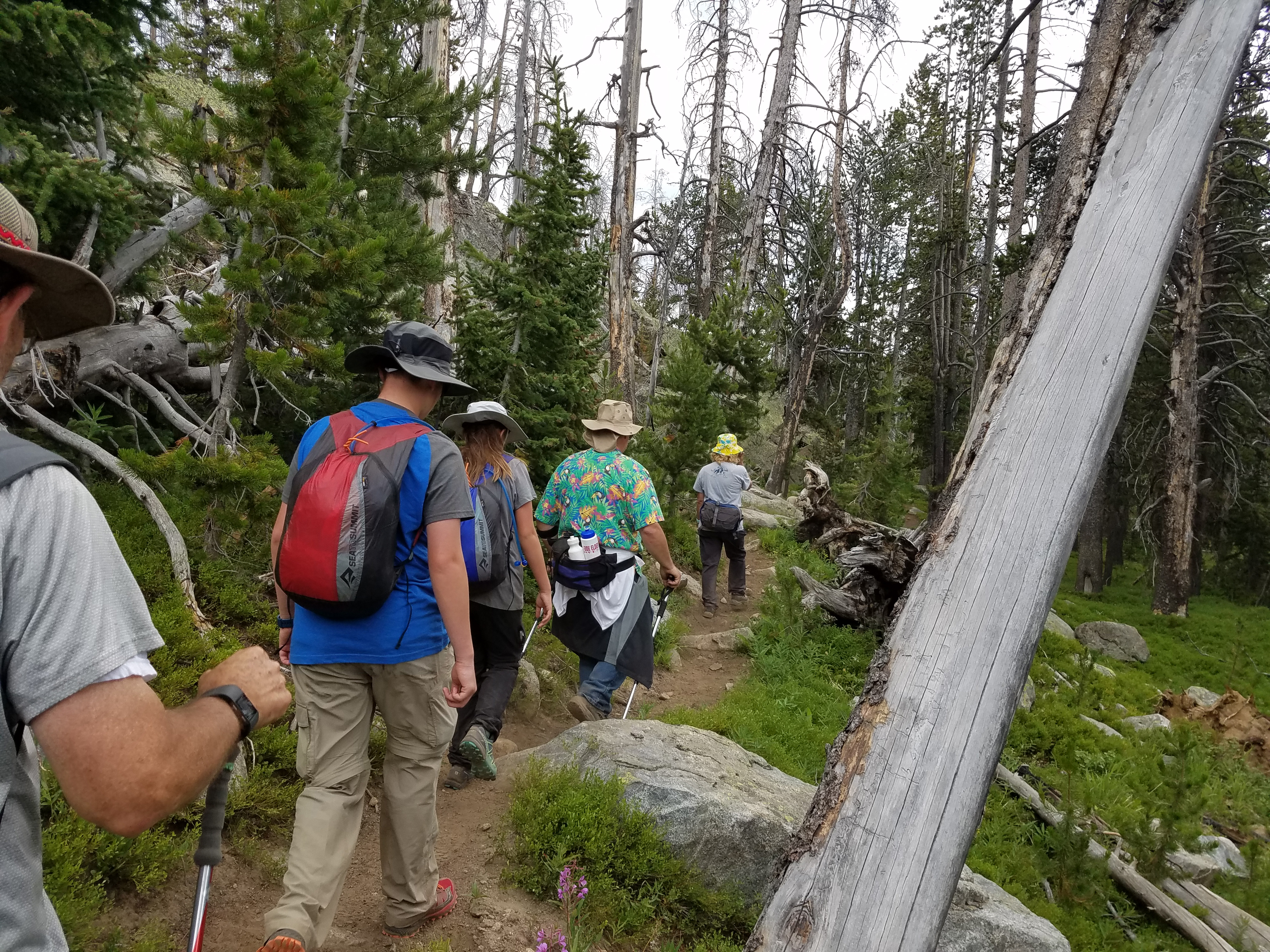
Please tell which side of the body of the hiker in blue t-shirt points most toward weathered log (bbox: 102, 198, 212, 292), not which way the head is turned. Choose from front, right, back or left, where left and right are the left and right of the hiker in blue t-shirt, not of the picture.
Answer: left

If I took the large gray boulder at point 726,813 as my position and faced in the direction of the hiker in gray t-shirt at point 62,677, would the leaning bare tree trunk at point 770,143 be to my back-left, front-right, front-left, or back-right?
back-right

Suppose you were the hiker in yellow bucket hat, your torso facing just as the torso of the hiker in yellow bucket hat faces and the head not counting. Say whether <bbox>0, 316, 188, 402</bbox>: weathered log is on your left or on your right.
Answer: on your left

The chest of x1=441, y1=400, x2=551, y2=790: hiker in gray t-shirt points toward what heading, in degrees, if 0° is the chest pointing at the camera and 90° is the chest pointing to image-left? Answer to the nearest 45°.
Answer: approximately 225°

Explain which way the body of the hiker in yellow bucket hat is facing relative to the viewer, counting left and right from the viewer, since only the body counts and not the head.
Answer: facing away from the viewer

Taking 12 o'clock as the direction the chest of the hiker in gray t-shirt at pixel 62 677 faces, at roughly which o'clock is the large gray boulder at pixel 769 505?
The large gray boulder is roughly at 12 o'clock from the hiker in gray t-shirt.

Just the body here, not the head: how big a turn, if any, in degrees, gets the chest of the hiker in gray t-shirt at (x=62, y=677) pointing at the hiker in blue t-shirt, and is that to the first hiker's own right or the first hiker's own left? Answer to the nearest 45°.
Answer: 0° — they already face them

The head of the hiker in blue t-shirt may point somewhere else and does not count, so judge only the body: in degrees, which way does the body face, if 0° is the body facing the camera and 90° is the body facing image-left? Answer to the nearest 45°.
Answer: approximately 225°

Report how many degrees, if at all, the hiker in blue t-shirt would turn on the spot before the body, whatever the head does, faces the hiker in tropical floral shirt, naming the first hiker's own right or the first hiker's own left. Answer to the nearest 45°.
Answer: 0° — they already face them
